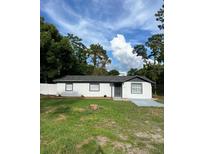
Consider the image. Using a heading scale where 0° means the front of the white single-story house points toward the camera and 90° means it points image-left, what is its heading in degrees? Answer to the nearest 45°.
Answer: approximately 0°

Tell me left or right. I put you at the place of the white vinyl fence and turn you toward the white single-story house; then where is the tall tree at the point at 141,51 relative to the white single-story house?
left

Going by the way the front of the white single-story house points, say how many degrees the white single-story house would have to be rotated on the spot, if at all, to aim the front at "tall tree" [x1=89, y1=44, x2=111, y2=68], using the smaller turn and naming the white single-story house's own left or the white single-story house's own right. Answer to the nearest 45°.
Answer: approximately 180°

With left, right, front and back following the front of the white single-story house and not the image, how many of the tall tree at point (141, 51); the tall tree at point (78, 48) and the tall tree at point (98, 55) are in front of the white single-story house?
0

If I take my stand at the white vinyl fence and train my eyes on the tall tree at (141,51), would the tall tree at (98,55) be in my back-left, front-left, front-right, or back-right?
front-left

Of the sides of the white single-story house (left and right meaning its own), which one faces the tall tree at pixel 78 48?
back

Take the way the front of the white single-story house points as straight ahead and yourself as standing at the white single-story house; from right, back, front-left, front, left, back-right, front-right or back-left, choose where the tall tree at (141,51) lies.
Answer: back-left

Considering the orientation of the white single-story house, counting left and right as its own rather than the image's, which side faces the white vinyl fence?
right
